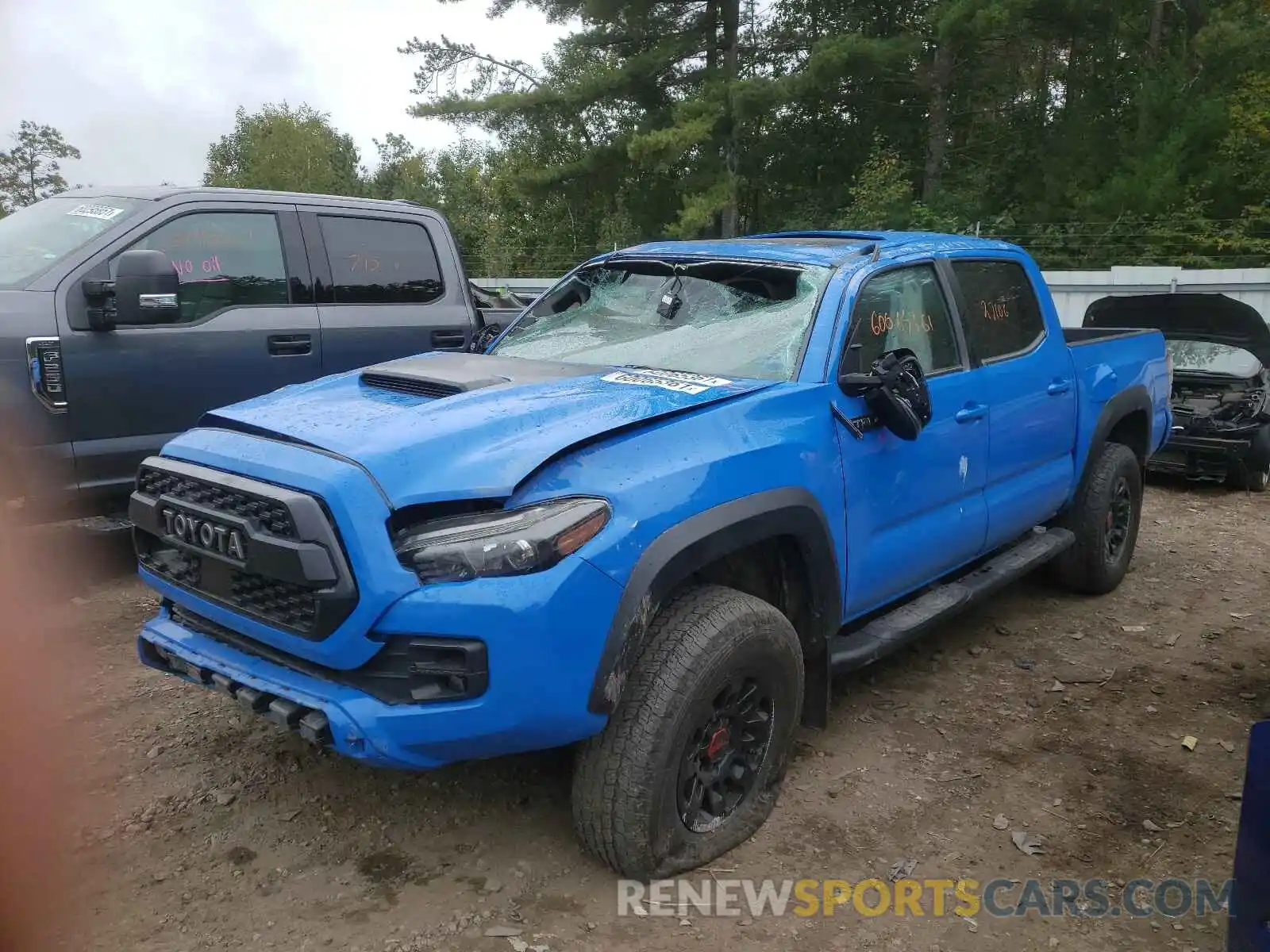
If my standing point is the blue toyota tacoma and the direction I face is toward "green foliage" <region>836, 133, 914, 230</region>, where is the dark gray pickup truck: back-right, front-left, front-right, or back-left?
front-left

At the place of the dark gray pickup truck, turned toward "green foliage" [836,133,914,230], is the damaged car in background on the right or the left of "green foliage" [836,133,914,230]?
right

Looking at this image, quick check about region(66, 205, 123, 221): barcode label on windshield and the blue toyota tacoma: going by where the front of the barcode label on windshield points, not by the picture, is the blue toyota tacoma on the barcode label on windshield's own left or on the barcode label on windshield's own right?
on the barcode label on windshield's own left

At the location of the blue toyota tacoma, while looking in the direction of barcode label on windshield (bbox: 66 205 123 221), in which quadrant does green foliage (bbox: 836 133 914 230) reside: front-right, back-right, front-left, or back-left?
front-right

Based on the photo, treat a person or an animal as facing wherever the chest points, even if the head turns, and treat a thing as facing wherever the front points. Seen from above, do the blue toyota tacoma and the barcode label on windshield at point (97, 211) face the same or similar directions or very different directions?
same or similar directions

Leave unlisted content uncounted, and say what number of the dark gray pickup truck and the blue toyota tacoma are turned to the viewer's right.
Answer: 0

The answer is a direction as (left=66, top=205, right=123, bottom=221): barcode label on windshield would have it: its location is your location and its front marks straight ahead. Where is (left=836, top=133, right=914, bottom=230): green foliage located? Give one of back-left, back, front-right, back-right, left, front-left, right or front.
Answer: back

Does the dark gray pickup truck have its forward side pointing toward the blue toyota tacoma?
no

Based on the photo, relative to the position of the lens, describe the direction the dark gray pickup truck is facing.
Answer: facing the viewer and to the left of the viewer

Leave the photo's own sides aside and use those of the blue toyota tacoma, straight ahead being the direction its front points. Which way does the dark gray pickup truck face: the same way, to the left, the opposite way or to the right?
the same way

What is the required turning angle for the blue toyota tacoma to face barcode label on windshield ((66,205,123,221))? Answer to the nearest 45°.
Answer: approximately 90° to its right

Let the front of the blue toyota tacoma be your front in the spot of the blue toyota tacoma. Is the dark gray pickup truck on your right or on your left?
on your right

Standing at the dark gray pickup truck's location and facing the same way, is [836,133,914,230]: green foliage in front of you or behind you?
behind

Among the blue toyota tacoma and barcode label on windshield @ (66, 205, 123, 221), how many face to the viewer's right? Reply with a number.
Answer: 0
